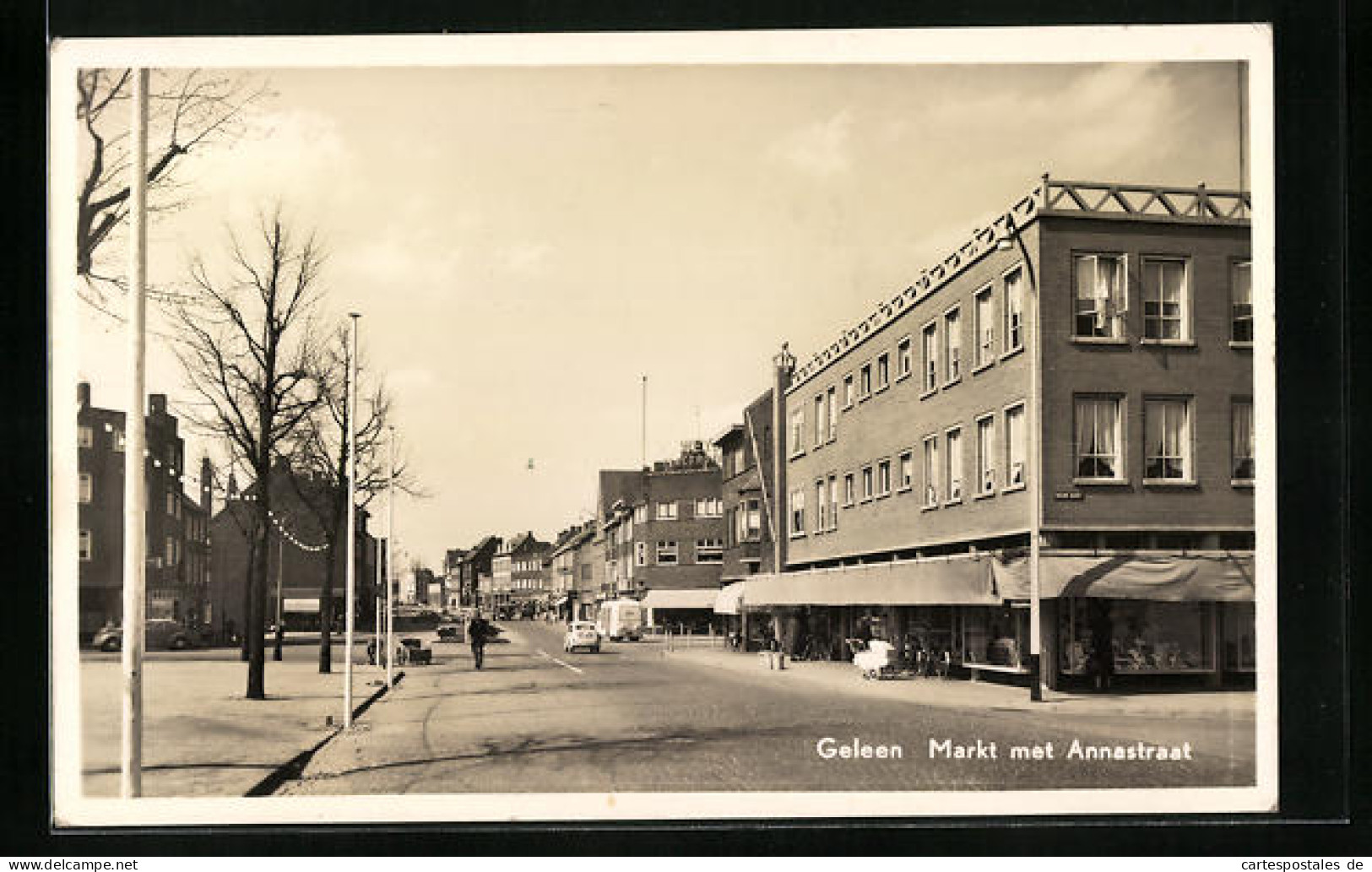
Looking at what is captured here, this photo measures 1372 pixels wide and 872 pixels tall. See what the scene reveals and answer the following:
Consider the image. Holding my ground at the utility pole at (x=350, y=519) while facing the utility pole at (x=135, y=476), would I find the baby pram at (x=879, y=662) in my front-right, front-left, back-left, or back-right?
back-left

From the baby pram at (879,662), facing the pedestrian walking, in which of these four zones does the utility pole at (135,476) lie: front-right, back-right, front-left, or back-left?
back-left
